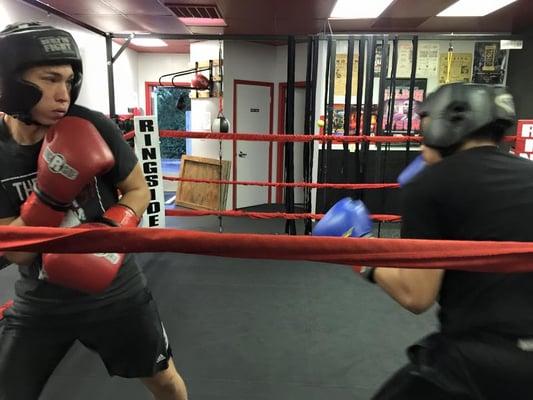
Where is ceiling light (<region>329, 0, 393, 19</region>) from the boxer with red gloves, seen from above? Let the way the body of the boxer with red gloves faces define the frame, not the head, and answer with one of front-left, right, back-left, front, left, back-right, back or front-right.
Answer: left

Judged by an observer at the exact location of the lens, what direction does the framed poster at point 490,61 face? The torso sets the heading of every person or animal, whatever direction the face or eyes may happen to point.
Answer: facing the viewer

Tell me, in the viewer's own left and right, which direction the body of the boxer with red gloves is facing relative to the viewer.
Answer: facing the viewer and to the right of the viewer

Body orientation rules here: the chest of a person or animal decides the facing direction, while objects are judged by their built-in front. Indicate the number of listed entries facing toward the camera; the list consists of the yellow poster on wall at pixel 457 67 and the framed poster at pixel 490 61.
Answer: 2

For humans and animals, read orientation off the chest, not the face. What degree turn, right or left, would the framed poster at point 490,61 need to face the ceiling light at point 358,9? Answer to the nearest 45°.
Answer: approximately 45° to its right

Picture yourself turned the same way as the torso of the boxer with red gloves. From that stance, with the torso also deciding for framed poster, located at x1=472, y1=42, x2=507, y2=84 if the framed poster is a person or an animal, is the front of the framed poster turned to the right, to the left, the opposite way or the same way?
to the right

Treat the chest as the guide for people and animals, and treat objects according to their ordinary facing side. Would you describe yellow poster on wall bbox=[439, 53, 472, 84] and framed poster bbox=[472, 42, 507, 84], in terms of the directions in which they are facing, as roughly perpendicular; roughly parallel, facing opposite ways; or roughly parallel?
roughly parallel

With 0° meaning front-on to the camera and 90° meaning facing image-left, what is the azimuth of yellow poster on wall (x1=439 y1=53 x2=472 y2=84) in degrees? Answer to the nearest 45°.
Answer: approximately 0°

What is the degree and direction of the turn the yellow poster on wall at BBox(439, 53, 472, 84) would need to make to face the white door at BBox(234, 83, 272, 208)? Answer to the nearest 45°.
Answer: approximately 90° to its right

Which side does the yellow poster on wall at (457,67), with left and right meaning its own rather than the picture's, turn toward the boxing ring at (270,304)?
front

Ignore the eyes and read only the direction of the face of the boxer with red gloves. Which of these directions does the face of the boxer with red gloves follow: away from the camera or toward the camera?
toward the camera

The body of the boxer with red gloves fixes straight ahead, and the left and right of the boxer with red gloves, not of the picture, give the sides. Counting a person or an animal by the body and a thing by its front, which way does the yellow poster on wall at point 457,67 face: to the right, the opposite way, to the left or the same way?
to the right

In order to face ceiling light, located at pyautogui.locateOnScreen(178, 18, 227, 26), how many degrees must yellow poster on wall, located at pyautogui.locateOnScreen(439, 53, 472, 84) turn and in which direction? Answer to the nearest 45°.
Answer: approximately 45° to its right

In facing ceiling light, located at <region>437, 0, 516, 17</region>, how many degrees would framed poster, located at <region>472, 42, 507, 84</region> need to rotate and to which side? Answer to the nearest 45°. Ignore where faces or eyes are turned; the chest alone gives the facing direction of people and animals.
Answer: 0° — it already faces it
